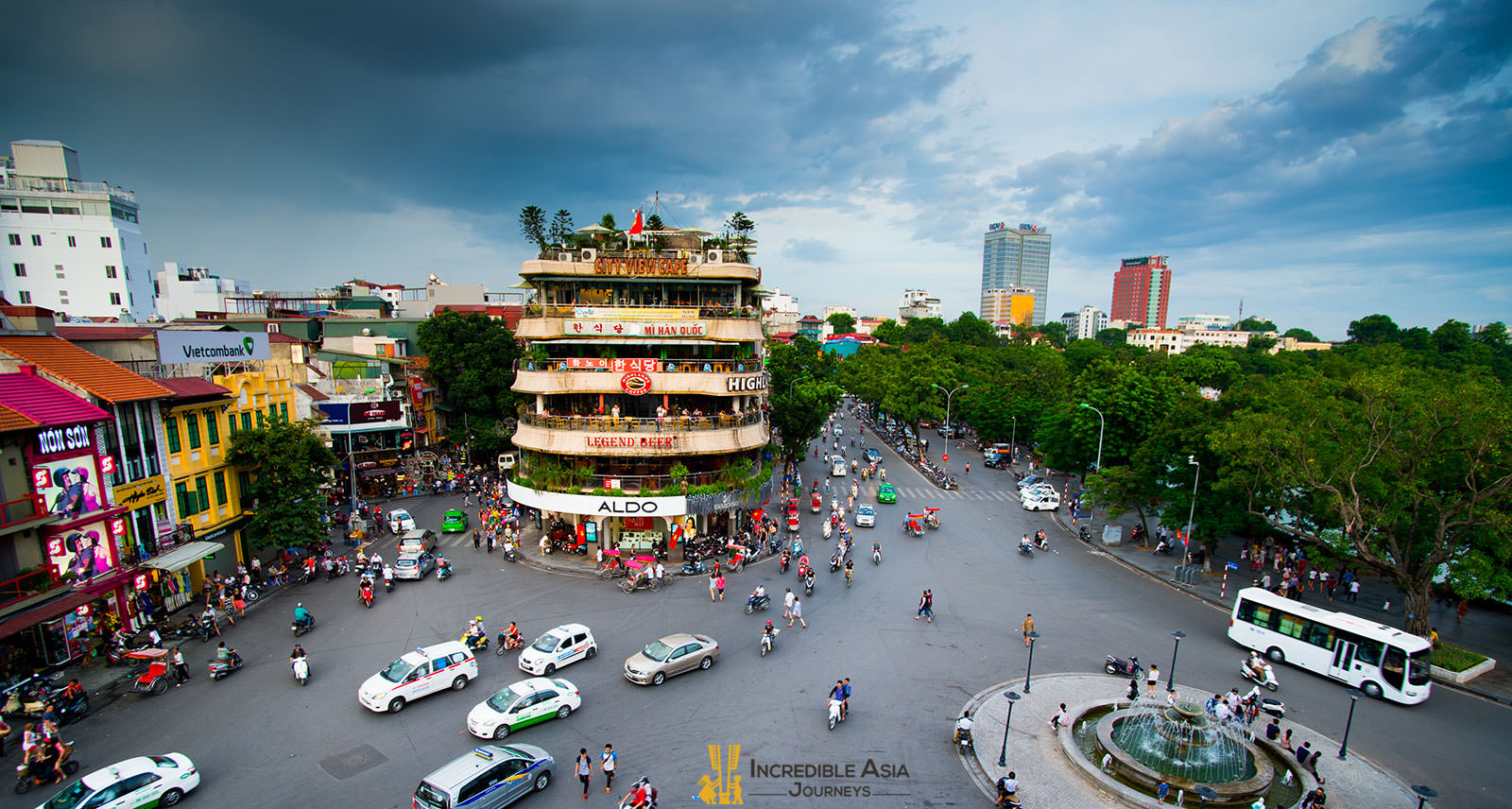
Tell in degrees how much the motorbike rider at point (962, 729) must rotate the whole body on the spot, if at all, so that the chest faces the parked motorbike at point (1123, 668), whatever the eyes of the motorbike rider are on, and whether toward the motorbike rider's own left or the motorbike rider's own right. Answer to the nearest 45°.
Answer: approximately 45° to the motorbike rider's own right

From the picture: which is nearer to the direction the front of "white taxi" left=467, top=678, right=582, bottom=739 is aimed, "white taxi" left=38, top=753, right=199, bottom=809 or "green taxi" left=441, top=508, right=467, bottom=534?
the white taxi

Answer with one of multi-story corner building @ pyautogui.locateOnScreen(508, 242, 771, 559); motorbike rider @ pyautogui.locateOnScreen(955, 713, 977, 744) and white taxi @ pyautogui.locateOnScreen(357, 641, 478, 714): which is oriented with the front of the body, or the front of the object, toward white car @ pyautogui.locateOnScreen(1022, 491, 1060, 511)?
the motorbike rider

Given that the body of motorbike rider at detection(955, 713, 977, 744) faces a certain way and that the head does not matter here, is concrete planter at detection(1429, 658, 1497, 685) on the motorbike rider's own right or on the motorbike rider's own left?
on the motorbike rider's own right

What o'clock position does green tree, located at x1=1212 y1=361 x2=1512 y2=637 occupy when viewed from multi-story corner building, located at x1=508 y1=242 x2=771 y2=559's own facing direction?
The green tree is roughly at 10 o'clock from the multi-story corner building.

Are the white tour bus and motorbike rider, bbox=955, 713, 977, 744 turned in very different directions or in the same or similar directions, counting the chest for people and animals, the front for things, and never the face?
very different directions

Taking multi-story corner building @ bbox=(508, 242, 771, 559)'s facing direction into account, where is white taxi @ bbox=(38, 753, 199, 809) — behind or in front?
in front
